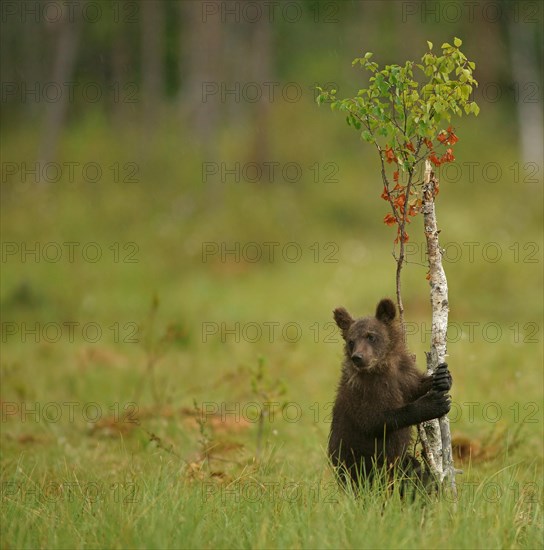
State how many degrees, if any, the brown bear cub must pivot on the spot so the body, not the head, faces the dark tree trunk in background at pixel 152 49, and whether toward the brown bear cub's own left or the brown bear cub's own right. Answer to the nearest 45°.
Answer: approximately 135° to the brown bear cub's own left

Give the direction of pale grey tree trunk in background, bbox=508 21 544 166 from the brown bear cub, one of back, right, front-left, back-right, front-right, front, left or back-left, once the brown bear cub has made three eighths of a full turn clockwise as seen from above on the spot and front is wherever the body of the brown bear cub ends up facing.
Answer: right

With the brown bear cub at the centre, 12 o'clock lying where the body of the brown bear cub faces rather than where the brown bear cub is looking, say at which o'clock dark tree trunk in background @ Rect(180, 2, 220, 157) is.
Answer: The dark tree trunk in background is roughly at 7 o'clock from the brown bear cub.

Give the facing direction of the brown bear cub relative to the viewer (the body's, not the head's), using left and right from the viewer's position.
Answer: facing the viewer and to the right of the viewer

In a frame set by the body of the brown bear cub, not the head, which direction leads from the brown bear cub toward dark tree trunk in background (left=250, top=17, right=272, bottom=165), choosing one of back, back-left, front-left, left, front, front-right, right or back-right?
back-left
